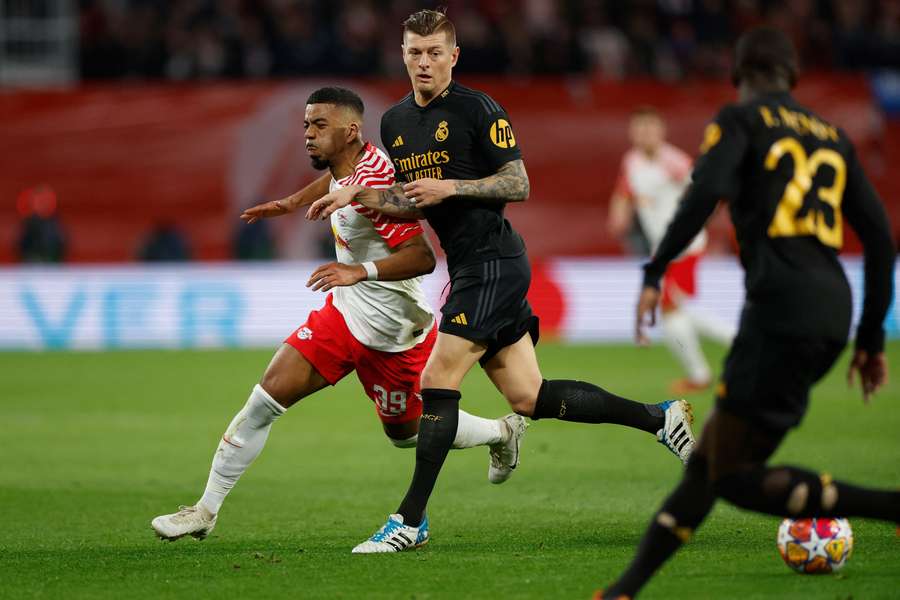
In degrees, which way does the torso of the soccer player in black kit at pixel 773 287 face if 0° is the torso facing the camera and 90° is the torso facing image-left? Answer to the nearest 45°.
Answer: approximately 135°

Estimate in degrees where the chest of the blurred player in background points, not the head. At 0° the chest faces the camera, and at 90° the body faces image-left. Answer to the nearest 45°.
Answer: approximately 45°

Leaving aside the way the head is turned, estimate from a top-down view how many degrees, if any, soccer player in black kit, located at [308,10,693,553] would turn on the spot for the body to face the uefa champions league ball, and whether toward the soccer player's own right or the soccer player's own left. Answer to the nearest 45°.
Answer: approximately 90° to the soccer player's own left

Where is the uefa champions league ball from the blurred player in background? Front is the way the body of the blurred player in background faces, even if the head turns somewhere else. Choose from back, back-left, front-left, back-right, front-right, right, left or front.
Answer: front-left

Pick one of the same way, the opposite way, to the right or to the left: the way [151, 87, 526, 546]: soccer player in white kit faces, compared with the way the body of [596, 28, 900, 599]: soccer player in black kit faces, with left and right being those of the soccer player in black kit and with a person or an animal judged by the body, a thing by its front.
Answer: to the left

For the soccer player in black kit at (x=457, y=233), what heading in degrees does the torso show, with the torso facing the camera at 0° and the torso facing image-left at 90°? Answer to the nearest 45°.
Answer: approximately 45°

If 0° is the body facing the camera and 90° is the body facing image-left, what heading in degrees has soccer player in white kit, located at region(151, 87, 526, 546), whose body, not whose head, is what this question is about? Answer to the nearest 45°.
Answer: approximately 45°

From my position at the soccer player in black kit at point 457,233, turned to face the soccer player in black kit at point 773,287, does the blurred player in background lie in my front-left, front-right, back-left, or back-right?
back-left

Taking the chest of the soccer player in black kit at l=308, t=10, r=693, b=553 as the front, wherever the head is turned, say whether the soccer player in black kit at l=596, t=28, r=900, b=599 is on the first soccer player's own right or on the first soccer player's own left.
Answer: on the first soccer player's own left

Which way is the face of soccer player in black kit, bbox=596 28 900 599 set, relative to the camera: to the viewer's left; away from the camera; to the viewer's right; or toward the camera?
away from the camera
